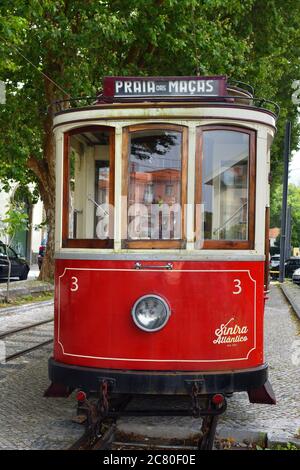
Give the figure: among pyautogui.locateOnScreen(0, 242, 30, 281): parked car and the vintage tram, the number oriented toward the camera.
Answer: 1

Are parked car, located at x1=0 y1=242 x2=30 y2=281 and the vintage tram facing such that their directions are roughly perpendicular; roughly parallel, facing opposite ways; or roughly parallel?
roughly perpendicular

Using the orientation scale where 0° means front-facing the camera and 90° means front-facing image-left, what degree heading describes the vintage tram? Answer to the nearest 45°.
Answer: approximately 0°
